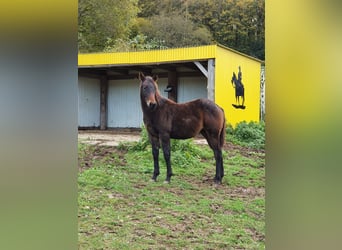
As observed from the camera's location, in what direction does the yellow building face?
facing the viewer and to the left of the viewer

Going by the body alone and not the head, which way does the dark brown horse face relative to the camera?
to the viewer's left
